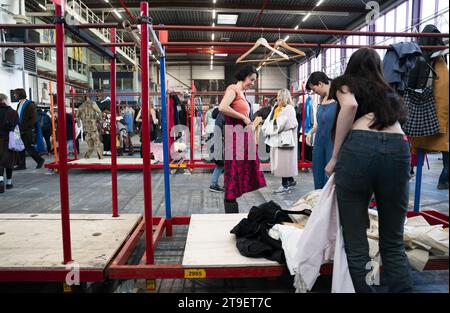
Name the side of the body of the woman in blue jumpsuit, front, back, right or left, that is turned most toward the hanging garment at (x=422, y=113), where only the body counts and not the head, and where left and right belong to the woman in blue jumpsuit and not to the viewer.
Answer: left

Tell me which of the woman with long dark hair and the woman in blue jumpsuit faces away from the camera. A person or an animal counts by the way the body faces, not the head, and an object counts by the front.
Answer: the woman with long dark hair

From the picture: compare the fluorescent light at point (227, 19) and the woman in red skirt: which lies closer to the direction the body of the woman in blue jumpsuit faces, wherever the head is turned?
the woman in red skirt

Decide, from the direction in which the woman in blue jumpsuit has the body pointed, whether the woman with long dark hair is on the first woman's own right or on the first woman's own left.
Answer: on the first woman's own left

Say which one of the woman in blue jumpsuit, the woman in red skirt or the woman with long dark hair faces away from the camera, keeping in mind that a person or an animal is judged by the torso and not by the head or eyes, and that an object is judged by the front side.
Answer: the woman with long dark hair

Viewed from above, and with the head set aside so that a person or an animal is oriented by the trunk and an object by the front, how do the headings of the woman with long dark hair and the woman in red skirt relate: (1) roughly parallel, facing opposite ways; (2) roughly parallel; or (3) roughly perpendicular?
roughly perpendicular

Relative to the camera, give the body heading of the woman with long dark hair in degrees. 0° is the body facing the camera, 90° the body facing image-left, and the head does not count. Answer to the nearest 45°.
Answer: approximately 180°

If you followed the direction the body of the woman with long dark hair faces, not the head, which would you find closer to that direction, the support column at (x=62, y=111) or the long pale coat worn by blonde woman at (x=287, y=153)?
the long pale coat worn by blonde woman

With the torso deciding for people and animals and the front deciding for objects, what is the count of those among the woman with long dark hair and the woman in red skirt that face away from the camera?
1
